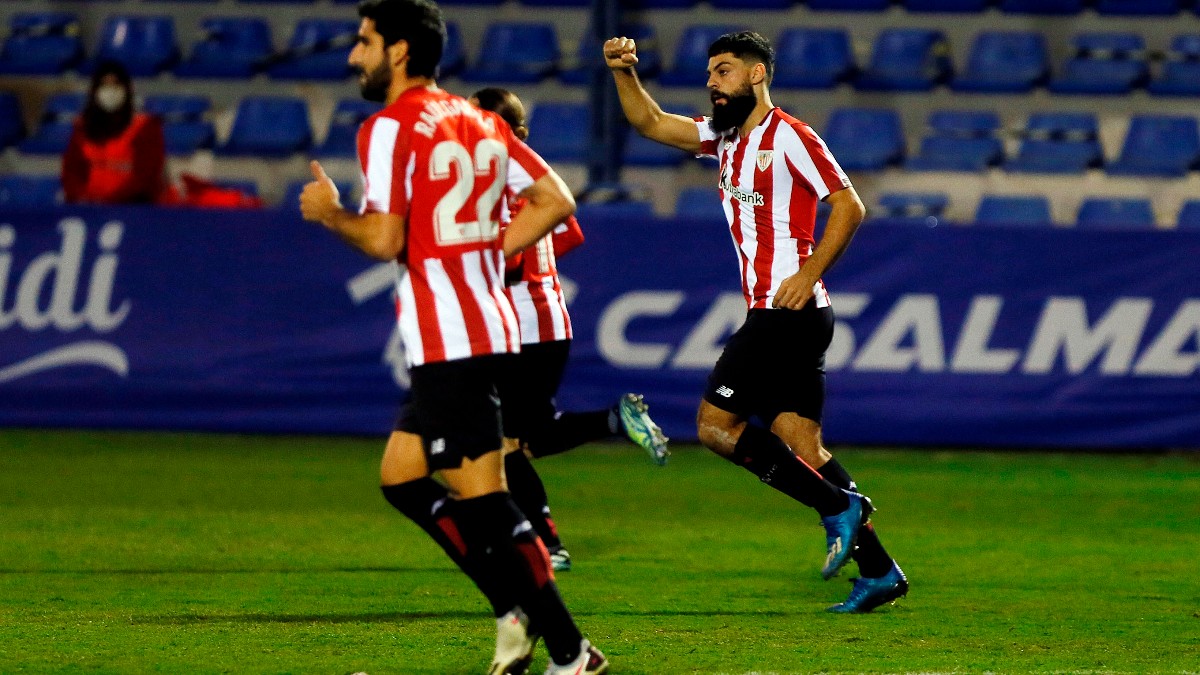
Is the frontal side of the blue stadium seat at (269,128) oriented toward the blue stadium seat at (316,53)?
no

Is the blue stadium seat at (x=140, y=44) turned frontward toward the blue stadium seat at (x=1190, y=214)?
no

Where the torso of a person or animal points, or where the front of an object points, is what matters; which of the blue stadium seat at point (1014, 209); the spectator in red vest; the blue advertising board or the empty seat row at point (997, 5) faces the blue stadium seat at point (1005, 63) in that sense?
the empty seat row

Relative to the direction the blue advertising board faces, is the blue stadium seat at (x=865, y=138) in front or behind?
behind

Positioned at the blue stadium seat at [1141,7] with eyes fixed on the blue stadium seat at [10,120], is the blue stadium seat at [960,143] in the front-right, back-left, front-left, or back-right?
front-left

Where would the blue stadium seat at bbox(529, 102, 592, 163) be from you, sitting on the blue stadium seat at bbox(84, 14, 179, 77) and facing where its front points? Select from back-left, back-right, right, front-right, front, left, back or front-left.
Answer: front-left

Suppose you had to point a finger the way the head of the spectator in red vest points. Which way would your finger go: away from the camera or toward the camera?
toward the camera

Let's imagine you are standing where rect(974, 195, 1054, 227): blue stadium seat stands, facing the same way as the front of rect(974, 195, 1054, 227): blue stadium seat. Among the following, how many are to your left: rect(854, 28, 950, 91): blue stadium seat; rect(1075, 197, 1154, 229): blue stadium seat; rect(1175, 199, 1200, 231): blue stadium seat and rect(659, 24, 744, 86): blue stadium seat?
2

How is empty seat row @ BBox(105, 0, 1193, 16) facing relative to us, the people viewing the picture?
facing the viewer

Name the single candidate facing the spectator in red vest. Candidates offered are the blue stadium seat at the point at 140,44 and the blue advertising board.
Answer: the blue stadium seat

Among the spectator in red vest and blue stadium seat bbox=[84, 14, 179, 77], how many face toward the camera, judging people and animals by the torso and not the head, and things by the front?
2

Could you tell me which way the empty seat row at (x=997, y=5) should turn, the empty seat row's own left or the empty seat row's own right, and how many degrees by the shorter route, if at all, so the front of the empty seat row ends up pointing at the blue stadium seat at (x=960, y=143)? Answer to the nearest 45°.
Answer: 0° — it already faces it

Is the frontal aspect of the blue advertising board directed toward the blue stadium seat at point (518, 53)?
no

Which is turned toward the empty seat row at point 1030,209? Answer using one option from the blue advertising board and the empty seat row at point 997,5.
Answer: the empty seat row at point 997,5

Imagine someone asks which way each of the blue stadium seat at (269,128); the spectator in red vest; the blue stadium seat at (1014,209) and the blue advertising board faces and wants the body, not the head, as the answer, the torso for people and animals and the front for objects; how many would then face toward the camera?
4

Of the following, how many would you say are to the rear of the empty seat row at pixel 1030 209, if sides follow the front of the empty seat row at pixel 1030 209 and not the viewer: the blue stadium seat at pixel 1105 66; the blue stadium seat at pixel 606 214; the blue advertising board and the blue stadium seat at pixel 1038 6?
2

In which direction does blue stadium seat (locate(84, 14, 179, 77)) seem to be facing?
toward the camera

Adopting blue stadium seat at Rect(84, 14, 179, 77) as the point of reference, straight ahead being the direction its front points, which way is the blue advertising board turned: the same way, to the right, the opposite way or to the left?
the same way

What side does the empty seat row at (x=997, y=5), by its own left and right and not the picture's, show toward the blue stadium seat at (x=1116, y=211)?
front

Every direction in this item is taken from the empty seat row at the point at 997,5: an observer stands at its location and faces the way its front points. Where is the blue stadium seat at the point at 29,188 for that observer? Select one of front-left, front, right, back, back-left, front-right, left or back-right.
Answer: right
